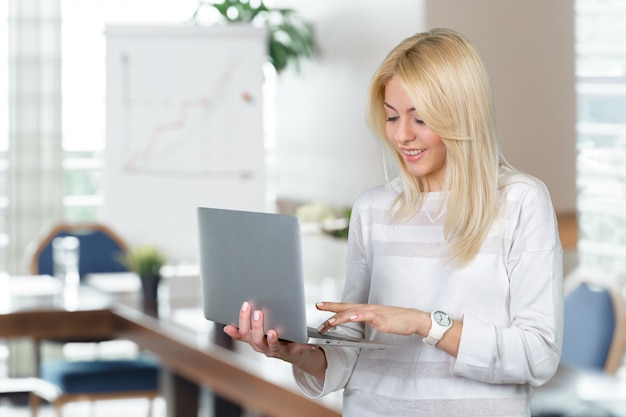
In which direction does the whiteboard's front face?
toward the camera

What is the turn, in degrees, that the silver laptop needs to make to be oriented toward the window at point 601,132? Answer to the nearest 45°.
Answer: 0° — it already faces it

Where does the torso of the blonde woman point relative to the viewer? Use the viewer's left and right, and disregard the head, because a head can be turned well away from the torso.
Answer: facing the viewer and to the left of the viewer

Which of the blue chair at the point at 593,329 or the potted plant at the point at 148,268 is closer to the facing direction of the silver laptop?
the blue chair

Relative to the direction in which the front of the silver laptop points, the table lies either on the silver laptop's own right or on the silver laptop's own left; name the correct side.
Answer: on the silver laptop's own left

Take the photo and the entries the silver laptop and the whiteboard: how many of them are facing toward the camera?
1

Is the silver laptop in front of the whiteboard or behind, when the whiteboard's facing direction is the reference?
in front

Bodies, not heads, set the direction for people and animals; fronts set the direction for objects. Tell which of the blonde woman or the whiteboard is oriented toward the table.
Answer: the whiteboard

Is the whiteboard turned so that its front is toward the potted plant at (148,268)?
yes

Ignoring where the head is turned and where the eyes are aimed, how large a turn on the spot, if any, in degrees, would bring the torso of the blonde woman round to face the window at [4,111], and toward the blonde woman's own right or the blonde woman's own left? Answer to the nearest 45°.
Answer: approximately 90° to the blonde woman's own right

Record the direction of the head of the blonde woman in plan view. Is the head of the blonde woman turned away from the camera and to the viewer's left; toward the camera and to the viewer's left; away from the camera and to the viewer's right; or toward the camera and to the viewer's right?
toward the camera and to the viewer's left

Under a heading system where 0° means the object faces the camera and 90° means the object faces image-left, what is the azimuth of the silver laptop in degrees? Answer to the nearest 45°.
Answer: approximately 225°

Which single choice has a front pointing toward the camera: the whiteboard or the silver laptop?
the whiteboard
